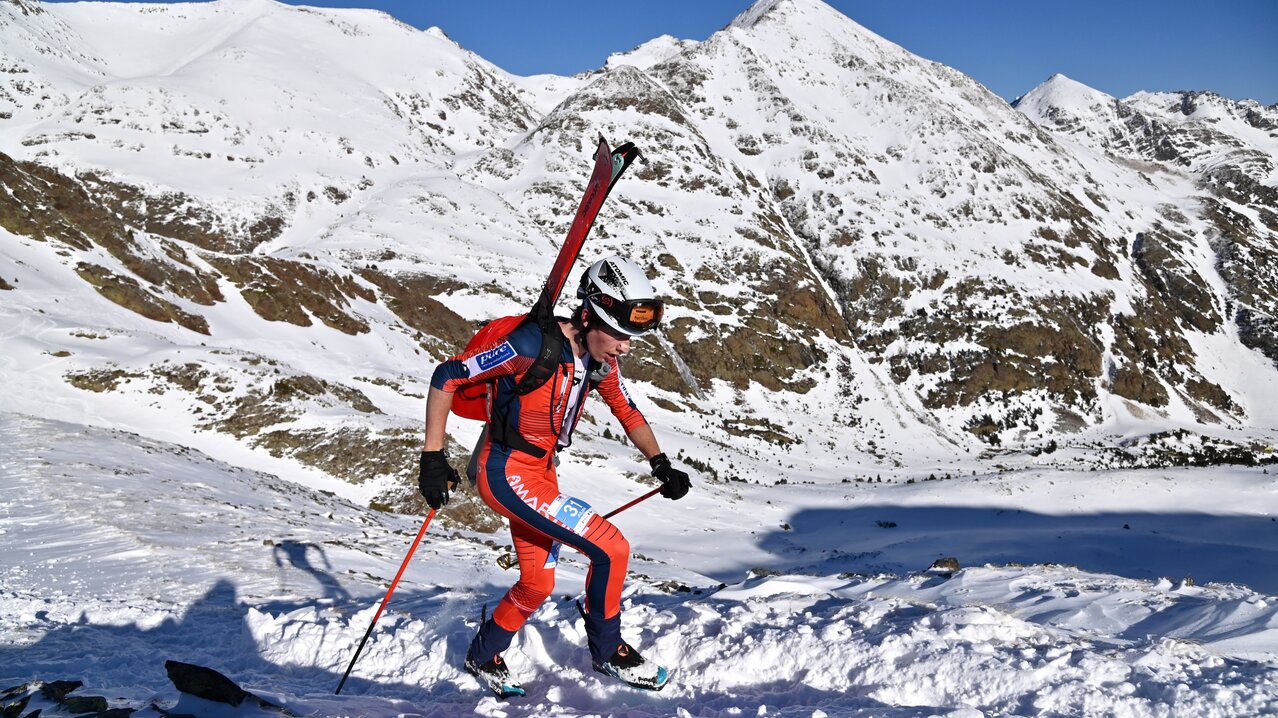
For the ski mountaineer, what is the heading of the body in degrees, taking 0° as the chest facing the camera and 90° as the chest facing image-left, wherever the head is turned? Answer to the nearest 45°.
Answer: approximately 315°

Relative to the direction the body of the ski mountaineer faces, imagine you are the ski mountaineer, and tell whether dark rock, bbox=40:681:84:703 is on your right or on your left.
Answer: on your right

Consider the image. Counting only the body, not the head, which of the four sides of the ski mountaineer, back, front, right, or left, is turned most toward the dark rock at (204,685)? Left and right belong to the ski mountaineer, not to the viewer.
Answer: right
